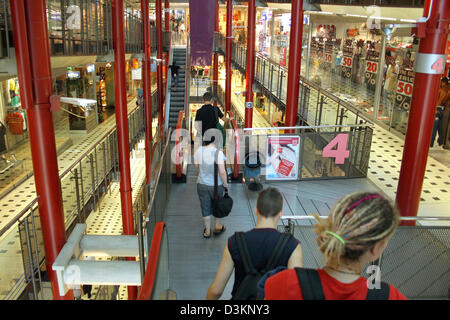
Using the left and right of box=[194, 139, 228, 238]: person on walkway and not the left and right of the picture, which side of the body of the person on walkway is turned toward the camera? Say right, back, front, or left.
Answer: back

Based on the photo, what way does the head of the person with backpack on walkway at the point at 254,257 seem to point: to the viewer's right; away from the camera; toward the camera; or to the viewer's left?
away from the camera

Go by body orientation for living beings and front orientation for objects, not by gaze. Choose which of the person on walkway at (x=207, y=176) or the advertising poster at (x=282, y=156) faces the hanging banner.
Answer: the person on walkway

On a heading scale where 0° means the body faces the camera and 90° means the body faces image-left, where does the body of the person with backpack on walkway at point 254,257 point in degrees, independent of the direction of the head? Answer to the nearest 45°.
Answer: approximately 180°

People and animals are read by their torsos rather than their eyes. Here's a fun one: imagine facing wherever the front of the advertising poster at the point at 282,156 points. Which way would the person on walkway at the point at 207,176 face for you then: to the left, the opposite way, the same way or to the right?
the opposite way

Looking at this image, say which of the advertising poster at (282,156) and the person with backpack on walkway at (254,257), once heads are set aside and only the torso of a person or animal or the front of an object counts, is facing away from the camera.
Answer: the person with backpack on walkway

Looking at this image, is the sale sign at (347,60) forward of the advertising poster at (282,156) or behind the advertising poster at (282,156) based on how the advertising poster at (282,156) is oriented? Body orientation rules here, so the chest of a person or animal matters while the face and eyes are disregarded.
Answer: behind
